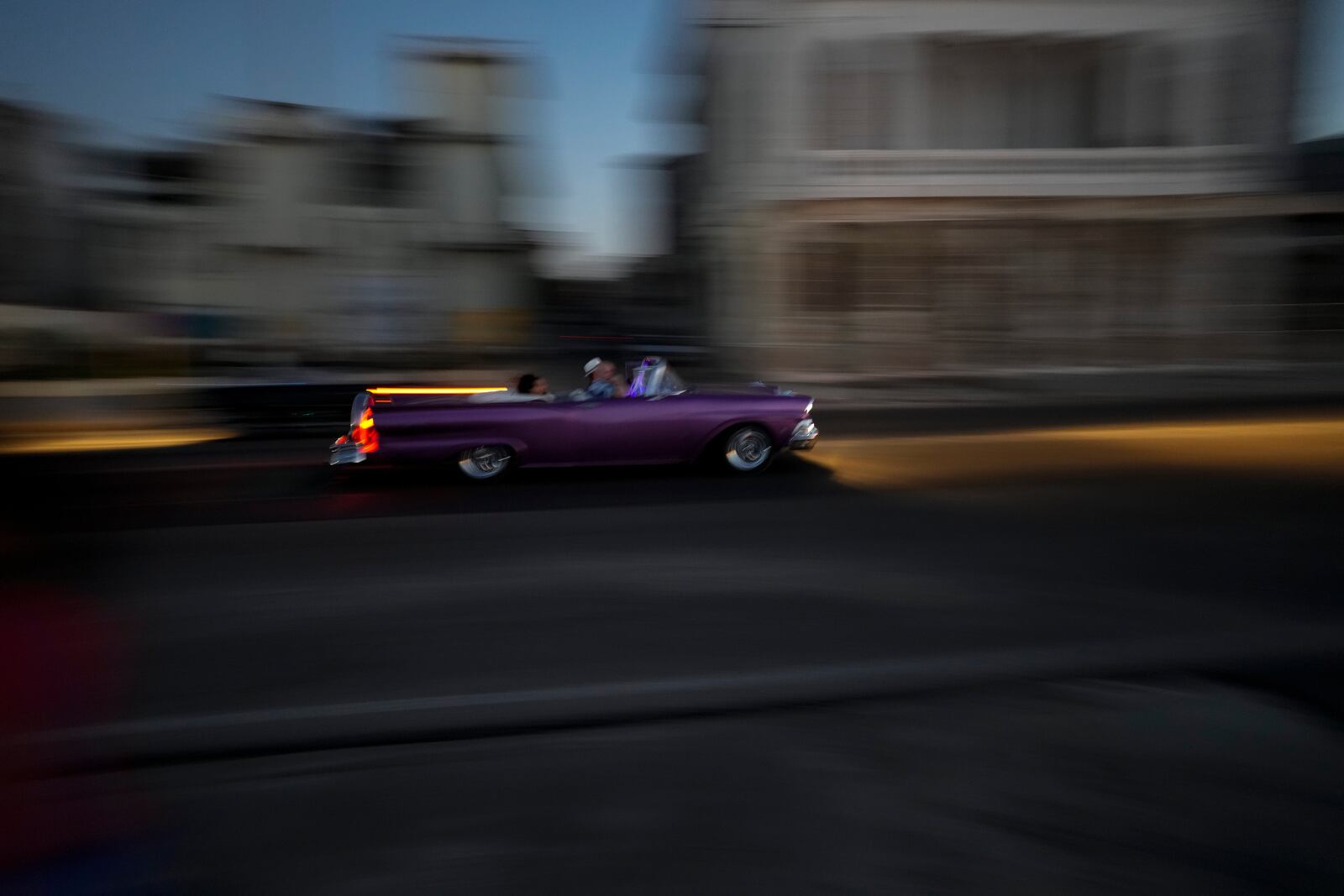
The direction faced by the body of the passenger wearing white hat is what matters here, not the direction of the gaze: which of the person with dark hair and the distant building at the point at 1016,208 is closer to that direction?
the distant building

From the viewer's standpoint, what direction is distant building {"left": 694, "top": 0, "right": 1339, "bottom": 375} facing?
toward the camera

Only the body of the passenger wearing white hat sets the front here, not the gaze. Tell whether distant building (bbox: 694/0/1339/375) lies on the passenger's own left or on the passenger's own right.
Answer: on the passenger's own left

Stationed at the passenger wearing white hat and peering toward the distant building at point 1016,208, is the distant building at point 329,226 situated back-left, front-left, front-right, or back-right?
front-left

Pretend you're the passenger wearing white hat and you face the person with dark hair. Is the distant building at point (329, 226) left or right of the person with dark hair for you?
right

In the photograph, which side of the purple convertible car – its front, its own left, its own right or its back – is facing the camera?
right

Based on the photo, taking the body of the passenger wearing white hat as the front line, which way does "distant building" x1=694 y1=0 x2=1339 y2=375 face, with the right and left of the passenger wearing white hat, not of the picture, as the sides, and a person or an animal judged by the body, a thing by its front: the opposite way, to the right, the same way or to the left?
to the right

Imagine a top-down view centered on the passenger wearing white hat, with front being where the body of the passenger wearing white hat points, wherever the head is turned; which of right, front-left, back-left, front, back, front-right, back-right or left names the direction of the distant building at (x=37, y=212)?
back-left

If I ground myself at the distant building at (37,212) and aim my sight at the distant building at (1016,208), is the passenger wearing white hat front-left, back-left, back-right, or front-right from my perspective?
front-right

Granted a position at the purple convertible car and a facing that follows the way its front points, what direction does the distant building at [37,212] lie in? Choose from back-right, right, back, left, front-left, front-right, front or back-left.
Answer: back-left

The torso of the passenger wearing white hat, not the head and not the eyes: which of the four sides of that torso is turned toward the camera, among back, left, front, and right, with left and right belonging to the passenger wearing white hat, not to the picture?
right

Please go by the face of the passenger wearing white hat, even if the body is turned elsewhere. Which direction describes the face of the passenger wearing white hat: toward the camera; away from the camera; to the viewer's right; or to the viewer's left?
to the viewer's right

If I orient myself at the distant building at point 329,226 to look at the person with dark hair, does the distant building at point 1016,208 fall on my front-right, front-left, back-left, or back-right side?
front-left

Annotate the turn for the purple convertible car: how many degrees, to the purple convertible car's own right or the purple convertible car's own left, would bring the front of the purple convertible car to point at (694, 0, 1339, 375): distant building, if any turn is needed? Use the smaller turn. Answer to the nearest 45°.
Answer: approximately 45° to the purple convertible car's own left

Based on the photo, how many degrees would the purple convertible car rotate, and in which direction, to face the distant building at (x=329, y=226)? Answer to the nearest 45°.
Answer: approximately 90° to its left

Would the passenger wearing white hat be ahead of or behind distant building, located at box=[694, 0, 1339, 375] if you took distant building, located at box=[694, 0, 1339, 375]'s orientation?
ahead
